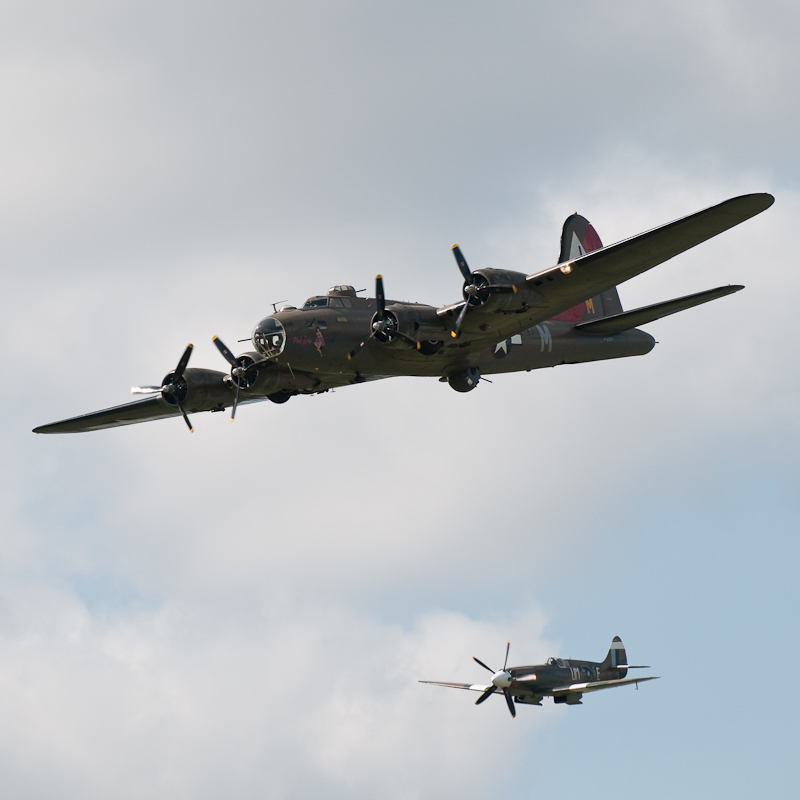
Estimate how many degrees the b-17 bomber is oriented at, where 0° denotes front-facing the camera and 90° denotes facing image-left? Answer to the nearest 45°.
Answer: approximately 45°
